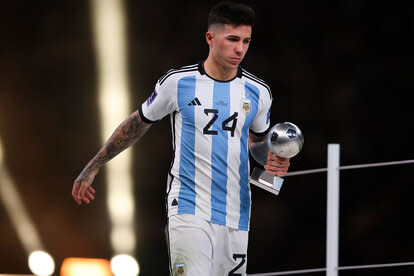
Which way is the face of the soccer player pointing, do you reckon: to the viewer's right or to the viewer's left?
to the viewer's right

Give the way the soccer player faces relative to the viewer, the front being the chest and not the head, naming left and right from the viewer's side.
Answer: facing the viewer and to the right of the viewer
